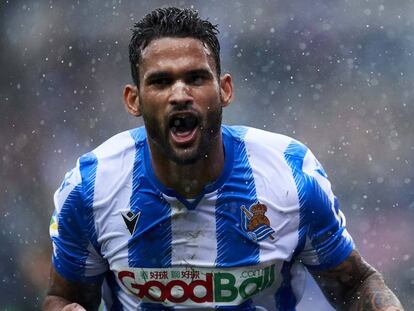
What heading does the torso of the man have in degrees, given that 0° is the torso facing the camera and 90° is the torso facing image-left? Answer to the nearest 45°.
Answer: approximately 0°
